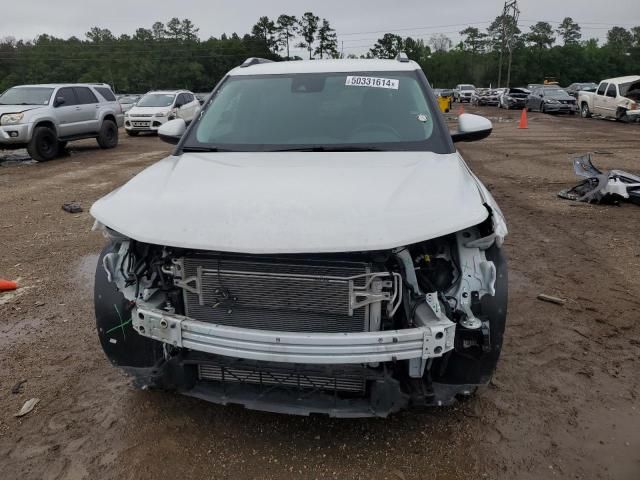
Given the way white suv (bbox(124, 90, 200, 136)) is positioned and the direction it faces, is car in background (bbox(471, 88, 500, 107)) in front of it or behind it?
behind

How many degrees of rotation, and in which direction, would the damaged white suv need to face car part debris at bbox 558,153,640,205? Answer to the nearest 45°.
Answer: approximately 135° to its left

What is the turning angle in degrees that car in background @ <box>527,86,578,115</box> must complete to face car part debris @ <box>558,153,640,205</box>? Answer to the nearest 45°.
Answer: approximately 45° to its right

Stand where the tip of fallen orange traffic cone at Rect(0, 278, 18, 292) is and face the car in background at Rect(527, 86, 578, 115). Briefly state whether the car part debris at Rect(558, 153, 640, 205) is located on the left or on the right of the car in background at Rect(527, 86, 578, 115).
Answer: right

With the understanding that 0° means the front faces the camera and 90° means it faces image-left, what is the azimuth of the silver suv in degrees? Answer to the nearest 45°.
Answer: approximately 45°

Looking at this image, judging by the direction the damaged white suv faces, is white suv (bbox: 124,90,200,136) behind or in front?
behind

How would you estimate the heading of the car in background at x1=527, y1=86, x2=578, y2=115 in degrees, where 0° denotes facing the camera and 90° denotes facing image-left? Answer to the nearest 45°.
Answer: approximately 315°
